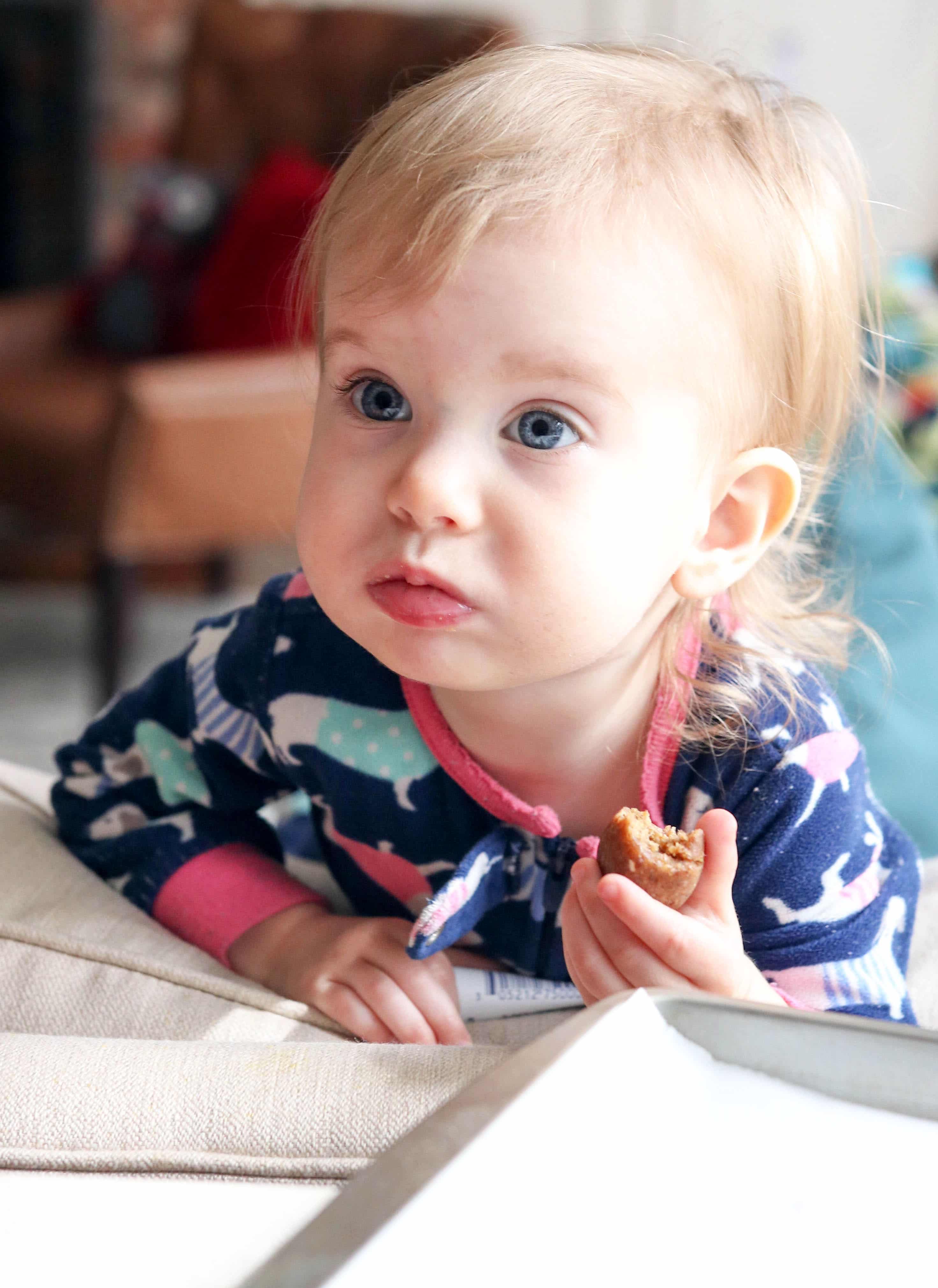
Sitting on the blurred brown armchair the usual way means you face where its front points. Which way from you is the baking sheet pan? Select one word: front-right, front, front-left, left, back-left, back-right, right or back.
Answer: front-left

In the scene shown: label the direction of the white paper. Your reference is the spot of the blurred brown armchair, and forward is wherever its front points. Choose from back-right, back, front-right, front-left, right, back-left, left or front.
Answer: front-left

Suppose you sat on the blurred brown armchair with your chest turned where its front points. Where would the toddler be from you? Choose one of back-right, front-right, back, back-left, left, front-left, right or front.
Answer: front-left

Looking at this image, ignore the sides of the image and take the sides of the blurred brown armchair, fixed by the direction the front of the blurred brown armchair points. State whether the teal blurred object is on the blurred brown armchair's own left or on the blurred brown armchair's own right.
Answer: on the blurred brown armchair's own left

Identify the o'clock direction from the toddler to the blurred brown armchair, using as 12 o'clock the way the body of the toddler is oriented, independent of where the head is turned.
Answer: The blurred brown armchair is roughly at 4 o'clock from the toddler.

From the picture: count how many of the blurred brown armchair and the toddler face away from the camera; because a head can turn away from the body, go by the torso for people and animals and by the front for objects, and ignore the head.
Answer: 0

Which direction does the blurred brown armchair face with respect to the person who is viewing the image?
facing the viewer and to the left of the viewer

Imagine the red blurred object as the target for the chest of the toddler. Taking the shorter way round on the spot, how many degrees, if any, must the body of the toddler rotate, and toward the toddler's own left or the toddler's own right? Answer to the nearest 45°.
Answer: approximately 135° to the toddler's own right
